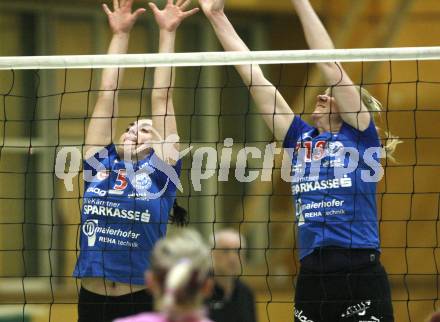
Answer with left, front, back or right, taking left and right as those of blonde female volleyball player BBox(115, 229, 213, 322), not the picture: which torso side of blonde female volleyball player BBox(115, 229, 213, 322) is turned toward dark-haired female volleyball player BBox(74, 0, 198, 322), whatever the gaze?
front

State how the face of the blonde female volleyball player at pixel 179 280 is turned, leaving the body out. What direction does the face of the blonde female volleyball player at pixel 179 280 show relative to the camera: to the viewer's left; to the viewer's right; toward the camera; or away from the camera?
away from the camera

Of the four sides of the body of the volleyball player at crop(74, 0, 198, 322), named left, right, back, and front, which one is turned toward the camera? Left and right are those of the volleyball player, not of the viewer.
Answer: front

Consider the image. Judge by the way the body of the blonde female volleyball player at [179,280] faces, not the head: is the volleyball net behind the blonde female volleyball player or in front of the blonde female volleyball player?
in front

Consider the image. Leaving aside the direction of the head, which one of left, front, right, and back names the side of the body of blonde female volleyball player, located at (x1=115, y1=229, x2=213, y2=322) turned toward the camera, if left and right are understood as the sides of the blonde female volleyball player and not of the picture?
back

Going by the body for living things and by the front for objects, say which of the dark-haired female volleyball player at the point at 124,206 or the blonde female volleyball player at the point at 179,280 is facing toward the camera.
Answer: the dark-haired female volleyball player at the point at 124,206
